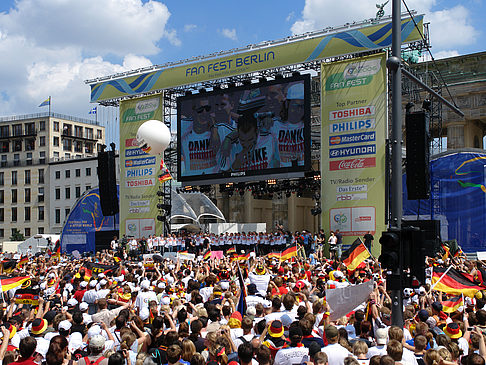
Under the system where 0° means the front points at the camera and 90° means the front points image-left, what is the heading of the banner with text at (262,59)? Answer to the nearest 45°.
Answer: approximately 45°

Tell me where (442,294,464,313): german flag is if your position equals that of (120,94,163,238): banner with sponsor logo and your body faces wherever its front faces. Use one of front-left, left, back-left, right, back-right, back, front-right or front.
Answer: front-left

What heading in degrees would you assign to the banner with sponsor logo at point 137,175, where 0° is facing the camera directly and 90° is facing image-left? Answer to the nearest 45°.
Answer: approximately 45°

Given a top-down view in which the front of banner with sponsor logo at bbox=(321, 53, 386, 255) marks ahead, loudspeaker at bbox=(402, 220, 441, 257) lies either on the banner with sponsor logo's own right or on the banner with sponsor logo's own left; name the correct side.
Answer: on the banner with sponsor logo's own left

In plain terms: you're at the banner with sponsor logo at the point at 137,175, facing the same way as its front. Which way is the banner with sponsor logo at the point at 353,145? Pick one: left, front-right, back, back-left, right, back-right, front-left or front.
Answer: left

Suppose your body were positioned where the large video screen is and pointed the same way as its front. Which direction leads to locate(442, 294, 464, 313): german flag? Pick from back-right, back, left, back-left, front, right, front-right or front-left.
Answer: front-left
